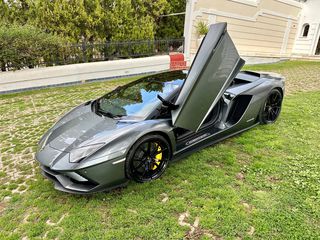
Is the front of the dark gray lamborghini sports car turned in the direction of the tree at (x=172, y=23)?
no

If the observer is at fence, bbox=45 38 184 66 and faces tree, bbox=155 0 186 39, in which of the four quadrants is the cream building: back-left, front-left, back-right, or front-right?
front-right

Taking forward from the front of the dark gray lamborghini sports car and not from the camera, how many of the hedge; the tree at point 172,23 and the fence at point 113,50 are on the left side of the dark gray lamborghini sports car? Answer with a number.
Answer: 0

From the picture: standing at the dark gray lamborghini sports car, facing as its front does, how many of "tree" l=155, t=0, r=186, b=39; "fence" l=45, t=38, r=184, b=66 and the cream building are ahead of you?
0

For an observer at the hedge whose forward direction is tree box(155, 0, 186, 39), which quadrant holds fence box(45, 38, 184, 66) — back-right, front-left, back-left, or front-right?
front-right

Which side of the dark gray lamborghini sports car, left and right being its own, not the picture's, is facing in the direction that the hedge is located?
right

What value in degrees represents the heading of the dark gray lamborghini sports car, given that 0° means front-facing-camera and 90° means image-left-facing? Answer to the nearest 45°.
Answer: approximately 45°

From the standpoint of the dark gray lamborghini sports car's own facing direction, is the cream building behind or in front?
behind

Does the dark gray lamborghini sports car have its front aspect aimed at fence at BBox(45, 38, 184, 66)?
no
